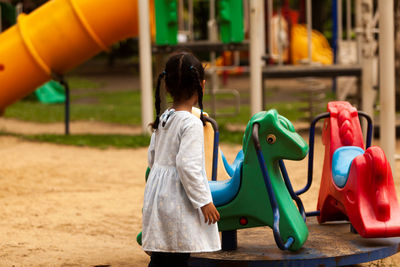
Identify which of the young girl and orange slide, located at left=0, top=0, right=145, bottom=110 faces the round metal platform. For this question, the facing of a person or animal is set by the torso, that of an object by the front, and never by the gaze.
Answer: the young girl

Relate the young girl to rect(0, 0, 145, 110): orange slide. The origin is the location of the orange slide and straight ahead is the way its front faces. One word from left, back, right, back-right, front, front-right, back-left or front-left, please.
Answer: left

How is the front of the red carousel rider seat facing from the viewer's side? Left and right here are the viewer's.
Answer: facing away from the viewer and to the left of the viewer

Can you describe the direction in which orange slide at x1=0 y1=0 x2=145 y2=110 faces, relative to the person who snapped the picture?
facing to the left of the viewer

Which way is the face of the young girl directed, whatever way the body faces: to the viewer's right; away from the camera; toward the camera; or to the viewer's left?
away from the camera

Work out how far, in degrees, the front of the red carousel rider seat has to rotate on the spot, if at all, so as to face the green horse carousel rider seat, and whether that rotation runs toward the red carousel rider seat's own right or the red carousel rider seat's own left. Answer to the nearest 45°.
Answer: approximately 90° to the red carousel rider seat's own left

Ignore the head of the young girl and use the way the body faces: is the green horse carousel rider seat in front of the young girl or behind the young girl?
in front

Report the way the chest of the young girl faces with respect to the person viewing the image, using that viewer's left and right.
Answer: facing away from the viewer and to the right of the viewer

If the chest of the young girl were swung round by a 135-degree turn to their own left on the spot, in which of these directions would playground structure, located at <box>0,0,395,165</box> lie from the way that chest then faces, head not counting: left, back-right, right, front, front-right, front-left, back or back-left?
right

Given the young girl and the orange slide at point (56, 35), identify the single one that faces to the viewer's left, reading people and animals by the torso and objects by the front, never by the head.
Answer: the orange slide

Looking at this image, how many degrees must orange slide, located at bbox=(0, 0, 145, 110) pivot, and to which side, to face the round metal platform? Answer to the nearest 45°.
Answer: approximately 90° to its left

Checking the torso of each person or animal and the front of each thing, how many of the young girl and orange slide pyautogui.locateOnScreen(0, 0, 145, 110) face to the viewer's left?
1

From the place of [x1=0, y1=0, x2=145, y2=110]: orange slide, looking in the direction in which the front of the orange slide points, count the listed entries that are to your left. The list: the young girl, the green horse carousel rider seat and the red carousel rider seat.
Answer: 3

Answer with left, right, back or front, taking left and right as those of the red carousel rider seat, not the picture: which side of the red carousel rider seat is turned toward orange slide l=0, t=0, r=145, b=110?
front
